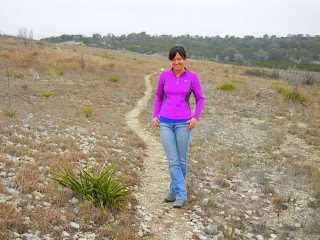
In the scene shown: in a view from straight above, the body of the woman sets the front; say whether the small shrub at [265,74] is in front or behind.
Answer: behind

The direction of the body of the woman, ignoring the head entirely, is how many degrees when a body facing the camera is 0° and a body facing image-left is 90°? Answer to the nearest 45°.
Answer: approximately 0°
